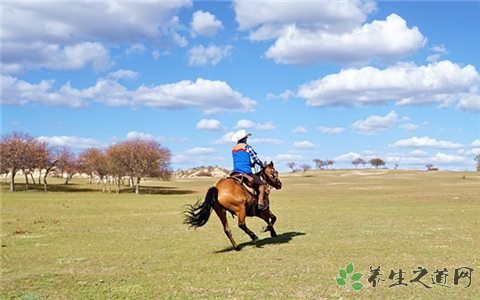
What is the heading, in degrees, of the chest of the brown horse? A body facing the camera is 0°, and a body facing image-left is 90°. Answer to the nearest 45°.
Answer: approximately 225°

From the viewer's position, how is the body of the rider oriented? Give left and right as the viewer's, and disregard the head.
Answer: facing away from the viewer and to the right of the viewer
